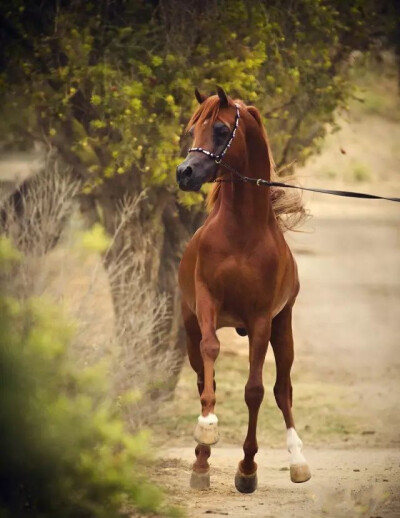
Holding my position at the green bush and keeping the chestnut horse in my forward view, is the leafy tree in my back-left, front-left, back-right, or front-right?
front-left

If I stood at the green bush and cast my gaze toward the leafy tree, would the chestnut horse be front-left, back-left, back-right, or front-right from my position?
front-right

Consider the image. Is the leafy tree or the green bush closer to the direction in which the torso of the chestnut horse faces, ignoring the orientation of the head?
the green bush

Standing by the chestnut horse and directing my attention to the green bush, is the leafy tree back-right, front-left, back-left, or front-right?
back-right

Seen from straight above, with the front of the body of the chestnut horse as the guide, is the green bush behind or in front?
in front

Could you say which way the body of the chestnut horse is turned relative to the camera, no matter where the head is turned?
toward the camera

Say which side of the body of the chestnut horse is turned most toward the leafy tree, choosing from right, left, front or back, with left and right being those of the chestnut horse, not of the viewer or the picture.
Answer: back

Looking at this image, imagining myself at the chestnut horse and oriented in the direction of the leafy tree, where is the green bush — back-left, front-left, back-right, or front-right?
back-left
